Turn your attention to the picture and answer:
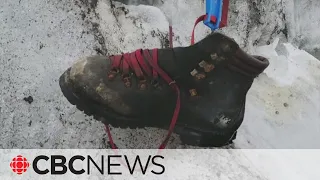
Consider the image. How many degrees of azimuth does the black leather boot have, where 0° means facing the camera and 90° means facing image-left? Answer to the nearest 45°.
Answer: approximately 90°
